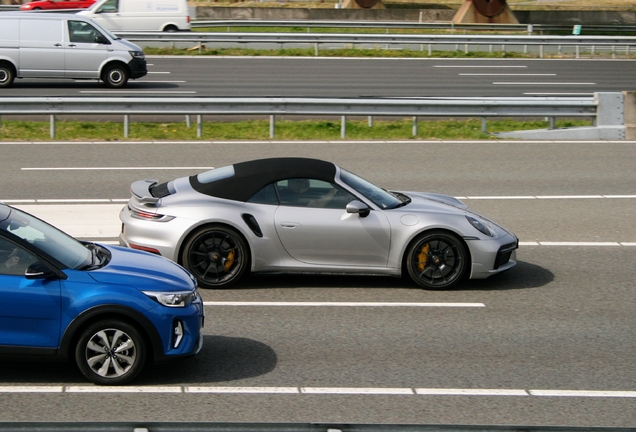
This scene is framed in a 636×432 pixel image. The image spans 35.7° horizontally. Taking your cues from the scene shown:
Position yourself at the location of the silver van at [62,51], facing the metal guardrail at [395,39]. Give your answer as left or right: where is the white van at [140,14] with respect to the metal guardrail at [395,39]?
left

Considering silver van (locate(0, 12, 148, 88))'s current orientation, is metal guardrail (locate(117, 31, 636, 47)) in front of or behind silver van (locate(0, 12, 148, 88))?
in front

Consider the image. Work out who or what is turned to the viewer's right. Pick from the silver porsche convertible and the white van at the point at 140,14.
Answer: the silver porsche convertible

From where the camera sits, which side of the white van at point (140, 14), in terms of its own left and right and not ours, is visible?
left

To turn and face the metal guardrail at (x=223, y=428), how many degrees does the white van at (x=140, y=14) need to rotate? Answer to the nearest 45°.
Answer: approximately 90° to its left

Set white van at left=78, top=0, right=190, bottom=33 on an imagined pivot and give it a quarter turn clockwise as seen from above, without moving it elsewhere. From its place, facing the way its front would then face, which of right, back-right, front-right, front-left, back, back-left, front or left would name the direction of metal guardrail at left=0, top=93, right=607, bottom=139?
back

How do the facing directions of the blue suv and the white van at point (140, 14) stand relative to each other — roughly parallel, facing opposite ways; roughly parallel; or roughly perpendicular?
roughly parallel, facing opposite ways

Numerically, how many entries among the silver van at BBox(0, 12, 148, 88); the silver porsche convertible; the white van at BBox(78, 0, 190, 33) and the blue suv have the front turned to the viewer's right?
3

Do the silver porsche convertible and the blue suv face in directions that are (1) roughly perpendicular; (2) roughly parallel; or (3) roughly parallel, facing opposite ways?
roughly parallel

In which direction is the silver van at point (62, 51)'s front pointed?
to the viewer's right

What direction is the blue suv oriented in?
to the viewer's right

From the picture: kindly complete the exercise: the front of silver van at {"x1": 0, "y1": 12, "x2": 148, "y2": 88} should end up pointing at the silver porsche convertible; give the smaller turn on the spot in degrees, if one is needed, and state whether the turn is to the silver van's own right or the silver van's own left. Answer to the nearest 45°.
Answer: approximately 90° to the silver van's own right

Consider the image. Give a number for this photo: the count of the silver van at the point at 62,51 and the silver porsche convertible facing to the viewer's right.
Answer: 2

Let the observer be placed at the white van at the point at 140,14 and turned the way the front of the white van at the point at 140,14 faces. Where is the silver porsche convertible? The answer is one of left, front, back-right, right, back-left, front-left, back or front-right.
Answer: left

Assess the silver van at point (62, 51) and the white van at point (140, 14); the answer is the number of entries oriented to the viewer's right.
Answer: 1

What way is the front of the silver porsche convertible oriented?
to the viewer's right

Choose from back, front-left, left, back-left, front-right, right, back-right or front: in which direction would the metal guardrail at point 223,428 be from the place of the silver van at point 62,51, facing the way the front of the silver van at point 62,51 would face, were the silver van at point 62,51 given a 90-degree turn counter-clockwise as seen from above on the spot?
back

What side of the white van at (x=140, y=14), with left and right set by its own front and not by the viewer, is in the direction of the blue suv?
left
